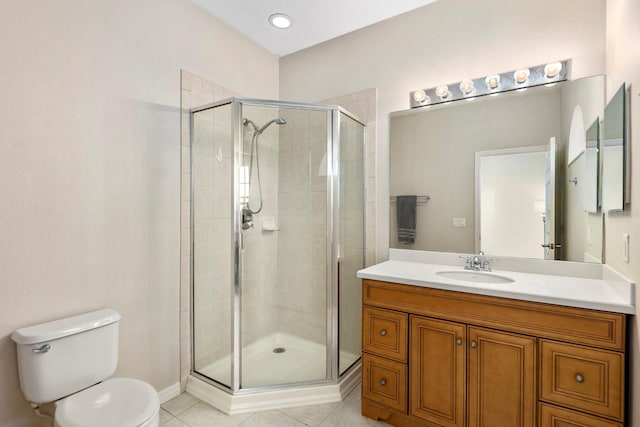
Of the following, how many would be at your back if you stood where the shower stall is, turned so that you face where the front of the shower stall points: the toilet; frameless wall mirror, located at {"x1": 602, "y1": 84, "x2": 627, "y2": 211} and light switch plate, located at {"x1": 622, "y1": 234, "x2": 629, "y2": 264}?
0

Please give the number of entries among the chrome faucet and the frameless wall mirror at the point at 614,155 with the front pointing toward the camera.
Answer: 1

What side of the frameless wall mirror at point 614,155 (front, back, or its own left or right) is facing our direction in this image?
left

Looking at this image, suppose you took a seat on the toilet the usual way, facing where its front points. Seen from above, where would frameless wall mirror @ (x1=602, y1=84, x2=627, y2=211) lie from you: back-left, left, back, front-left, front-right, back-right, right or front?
front

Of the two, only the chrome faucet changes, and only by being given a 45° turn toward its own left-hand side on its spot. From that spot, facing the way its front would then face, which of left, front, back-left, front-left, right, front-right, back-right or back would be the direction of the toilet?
right

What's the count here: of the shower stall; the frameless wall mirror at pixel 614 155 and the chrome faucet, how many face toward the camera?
2

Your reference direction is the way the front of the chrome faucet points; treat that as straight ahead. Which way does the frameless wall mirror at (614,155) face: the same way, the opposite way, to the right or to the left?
to the right

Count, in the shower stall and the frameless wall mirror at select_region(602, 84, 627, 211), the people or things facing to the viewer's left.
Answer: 1

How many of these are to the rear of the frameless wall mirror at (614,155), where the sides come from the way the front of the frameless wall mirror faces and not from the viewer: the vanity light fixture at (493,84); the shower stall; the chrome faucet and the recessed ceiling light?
0

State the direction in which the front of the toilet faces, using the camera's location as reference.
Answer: facing the viewer and to the right of the viewer

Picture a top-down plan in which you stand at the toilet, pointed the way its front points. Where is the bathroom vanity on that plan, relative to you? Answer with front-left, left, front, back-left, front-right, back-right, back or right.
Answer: front

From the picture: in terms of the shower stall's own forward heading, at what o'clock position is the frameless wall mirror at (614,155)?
The frameless wall mirror is roughly at 10 o'clock from the shower stall.

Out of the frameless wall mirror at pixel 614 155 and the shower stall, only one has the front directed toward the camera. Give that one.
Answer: the shower stall

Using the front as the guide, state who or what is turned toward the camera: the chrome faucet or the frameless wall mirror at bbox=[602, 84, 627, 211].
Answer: the chrome faucet

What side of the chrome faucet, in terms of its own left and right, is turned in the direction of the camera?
front

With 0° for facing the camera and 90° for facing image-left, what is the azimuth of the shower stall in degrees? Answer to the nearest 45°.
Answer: approximately 0°
